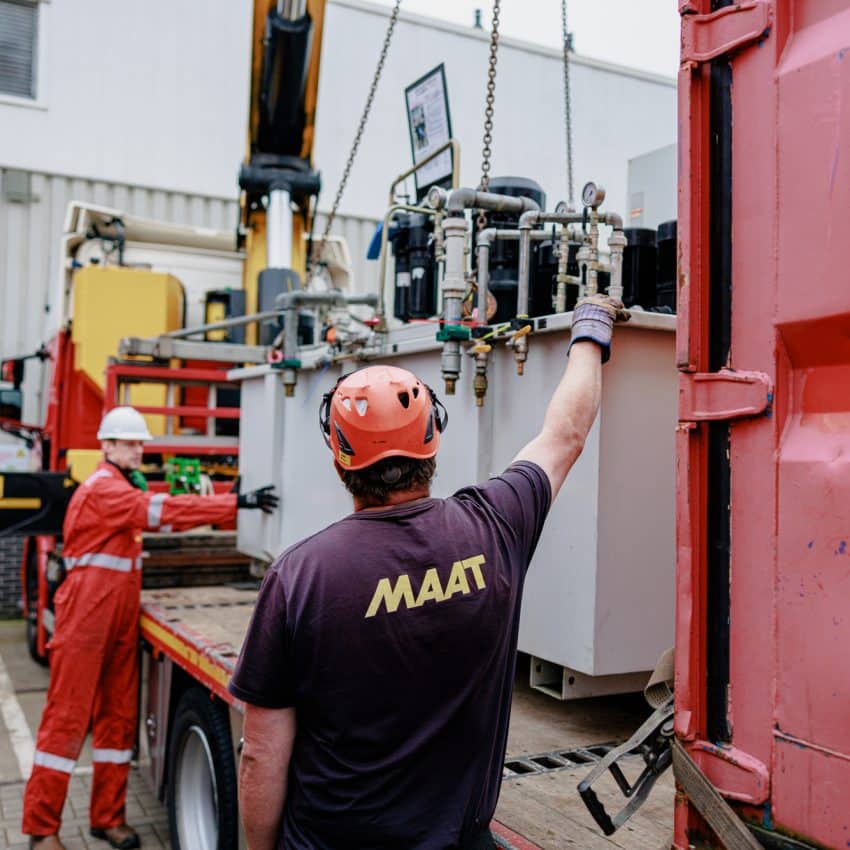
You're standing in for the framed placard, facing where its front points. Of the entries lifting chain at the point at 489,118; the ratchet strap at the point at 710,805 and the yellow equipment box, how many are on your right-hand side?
1

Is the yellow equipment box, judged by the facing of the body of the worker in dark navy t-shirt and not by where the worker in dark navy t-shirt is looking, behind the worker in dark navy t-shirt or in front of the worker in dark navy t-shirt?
in front

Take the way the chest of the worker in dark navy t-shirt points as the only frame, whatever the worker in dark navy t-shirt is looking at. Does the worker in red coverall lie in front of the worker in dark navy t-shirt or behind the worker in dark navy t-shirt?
in front

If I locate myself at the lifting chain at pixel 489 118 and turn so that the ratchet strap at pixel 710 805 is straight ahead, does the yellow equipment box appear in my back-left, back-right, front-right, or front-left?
back-right

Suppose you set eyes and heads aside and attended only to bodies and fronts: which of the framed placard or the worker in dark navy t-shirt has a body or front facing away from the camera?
the worker in dark navy t-shirt

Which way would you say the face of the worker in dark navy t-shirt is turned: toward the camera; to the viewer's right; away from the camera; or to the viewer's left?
away from the camera

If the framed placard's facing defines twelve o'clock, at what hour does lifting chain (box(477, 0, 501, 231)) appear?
The lifting chain is roughly at 10 o'clock from the framed placard.

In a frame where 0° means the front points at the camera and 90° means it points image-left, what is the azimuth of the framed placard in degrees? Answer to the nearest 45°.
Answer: approximately 45°

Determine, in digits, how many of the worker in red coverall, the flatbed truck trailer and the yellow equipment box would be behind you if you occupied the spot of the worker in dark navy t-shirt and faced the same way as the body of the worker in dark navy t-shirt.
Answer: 0

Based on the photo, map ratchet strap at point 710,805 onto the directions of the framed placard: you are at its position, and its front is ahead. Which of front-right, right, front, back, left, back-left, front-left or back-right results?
front-left

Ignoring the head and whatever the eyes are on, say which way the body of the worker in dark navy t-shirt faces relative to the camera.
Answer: away from the camera

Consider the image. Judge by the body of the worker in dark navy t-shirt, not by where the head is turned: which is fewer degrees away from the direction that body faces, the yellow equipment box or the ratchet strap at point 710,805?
the yellow equipment box

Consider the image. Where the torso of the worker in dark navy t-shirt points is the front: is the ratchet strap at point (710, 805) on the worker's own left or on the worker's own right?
on the worker's own right

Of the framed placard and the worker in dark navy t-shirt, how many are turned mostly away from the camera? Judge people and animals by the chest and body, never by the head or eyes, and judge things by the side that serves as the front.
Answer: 1
